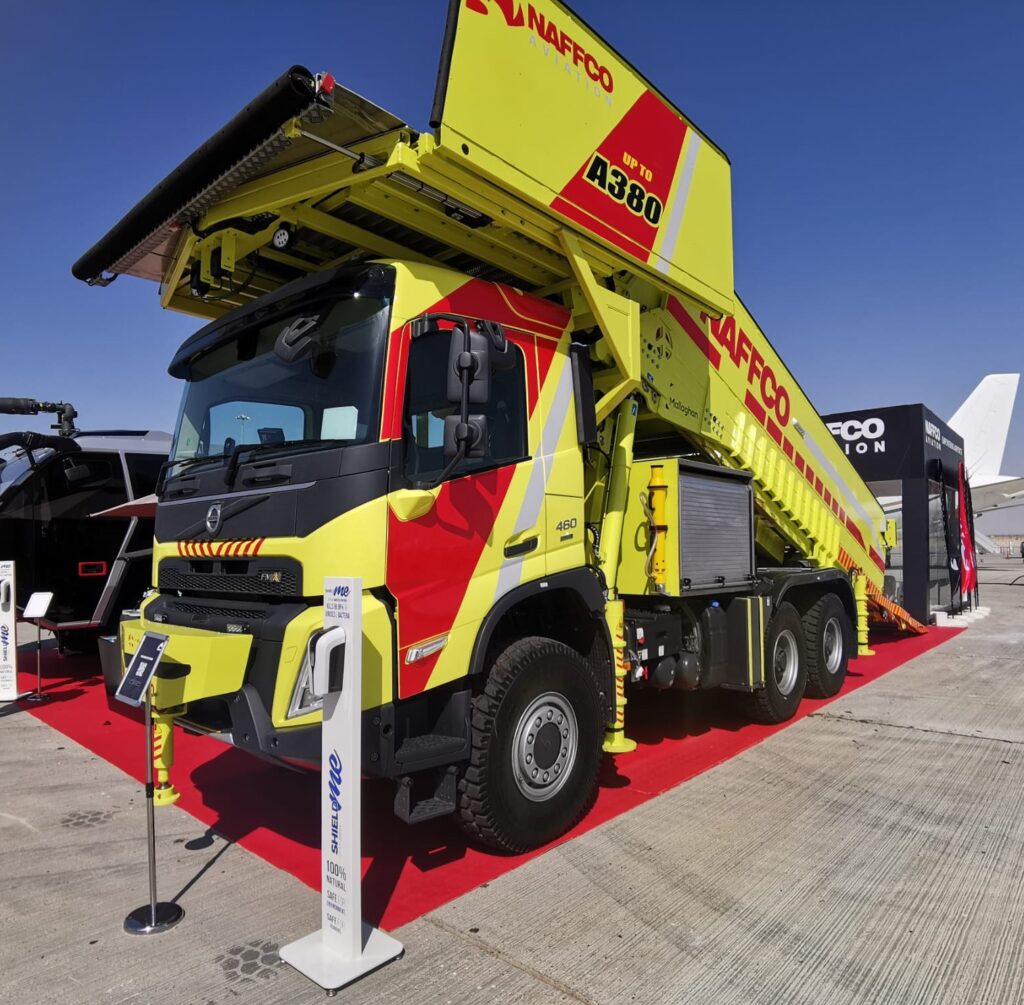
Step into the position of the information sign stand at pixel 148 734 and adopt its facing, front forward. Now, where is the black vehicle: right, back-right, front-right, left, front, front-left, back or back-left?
back-right

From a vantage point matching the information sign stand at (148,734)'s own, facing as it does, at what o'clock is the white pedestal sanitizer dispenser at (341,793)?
The white pedestal sanitizer dispenser is roughly at 9 o'clock from the information sign stand.

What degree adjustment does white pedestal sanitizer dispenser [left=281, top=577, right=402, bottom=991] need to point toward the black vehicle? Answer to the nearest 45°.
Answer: approximately 90° to its right

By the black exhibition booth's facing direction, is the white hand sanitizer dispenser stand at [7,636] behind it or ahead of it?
ahead

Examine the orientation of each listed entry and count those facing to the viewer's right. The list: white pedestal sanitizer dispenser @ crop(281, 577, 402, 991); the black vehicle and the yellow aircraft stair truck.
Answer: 0

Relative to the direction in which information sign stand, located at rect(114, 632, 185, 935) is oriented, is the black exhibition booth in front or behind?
behind

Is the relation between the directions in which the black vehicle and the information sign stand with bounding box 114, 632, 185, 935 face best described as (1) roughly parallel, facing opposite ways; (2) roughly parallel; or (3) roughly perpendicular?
roughly parallel

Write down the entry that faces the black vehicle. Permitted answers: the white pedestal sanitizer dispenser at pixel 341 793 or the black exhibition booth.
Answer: the black exhibition booth

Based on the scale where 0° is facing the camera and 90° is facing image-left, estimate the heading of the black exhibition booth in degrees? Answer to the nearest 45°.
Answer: approximately 45°

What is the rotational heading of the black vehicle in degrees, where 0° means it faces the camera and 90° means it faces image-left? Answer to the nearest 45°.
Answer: approximately 45°

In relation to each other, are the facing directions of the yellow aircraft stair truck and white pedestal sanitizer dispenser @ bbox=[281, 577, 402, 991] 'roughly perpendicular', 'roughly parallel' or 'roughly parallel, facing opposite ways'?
roughly parallel

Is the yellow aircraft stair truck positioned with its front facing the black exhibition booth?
no

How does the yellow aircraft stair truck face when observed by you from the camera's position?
facing the viewer and to the left of the viewer
